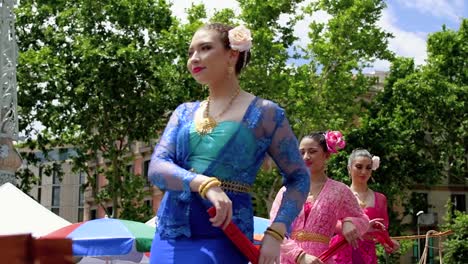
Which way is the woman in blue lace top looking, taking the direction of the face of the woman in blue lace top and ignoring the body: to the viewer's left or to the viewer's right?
to the viewer's left

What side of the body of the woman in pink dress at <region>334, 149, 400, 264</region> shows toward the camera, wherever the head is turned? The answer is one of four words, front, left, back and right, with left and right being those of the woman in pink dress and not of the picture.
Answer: front

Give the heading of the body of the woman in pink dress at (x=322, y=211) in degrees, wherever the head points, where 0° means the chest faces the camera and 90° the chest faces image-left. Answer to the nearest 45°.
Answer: approximately 45°

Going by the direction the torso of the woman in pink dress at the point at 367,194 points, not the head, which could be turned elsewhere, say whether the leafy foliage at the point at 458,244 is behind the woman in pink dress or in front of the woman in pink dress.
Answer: behind

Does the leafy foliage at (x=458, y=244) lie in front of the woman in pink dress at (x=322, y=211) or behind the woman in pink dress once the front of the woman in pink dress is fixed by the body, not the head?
behind

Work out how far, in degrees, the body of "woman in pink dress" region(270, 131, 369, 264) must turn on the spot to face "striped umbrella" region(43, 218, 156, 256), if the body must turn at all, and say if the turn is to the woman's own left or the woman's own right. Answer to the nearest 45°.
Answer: approximately 90° to the woman's own right

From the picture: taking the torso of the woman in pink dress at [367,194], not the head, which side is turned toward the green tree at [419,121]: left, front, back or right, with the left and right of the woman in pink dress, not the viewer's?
back

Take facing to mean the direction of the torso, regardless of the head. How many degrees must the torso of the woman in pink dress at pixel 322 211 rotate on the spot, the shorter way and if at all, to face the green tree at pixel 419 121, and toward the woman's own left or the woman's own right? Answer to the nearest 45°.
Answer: approximately 135° to the woman's own right

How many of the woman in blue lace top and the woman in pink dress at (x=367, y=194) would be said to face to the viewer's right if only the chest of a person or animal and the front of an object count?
0

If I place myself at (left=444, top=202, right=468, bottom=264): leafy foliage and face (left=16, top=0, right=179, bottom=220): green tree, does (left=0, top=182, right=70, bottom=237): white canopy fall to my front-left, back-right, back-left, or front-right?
front-left

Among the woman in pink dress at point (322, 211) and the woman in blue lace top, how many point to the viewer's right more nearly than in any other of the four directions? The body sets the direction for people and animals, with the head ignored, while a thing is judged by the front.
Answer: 0

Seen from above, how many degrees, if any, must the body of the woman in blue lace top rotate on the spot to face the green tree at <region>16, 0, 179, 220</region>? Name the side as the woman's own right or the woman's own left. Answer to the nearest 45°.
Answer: approximately 135° to the woman's own right

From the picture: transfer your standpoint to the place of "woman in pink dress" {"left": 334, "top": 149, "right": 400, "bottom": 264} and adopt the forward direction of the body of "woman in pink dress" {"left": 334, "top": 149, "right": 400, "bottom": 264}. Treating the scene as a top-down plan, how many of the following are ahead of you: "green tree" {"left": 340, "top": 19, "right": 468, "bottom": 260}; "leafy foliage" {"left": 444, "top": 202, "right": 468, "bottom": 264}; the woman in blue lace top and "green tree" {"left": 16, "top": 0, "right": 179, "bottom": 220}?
1
